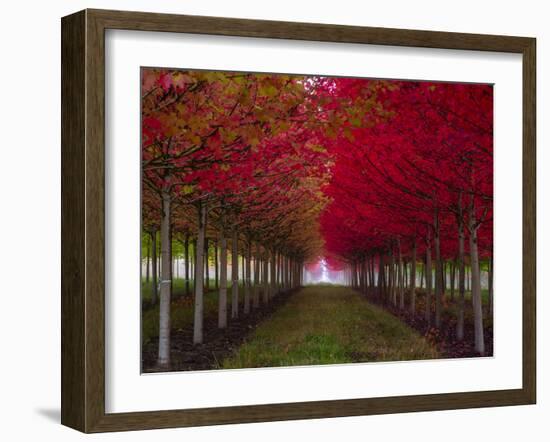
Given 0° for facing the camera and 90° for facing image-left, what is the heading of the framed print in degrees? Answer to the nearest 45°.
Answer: approximately 315°
